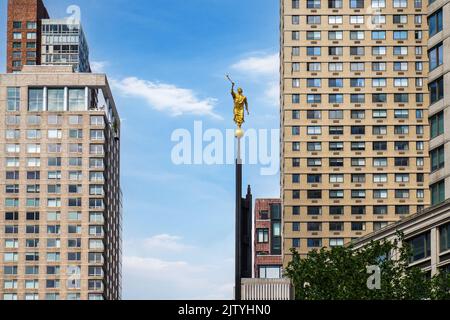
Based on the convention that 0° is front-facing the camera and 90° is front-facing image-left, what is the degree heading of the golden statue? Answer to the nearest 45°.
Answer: approximately 45°
